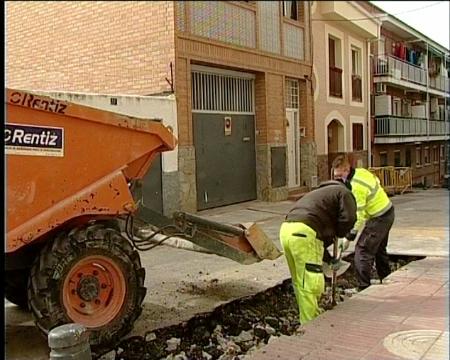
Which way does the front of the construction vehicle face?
to the viewer's right

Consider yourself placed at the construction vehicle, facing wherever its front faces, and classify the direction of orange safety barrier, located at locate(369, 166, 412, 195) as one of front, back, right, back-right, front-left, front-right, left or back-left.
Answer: front-left

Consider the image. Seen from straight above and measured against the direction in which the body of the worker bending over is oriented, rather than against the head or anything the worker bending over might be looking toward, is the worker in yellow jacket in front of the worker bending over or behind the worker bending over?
in front

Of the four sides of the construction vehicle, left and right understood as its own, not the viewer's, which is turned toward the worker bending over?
front

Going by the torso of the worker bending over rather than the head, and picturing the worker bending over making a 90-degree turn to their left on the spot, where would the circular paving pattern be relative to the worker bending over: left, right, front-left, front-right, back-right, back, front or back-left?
back

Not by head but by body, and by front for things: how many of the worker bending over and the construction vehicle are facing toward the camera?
0

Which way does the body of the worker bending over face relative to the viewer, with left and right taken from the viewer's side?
facing away from the viewer and to the right of the viewer

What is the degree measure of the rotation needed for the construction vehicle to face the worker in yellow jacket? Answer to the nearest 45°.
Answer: approximately 45° to its left

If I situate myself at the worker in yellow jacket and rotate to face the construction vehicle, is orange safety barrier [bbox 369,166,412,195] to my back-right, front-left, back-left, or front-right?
back-right
